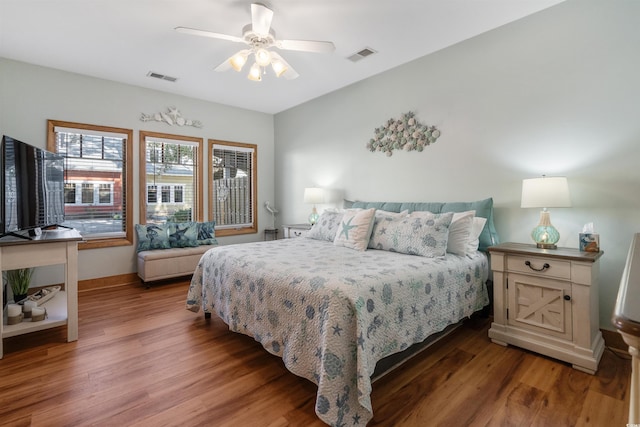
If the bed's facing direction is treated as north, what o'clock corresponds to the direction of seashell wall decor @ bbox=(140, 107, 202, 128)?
The seashell wall decor is roughly at 3 o'clock from the bed.

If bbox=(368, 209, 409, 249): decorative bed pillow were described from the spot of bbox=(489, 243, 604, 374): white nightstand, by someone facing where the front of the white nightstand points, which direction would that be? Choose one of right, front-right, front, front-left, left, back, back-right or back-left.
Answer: front-right

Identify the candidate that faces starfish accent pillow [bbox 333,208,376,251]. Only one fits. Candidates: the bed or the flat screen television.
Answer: the flat screen television

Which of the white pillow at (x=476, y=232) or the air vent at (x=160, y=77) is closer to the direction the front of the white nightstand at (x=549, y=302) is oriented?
the air vent

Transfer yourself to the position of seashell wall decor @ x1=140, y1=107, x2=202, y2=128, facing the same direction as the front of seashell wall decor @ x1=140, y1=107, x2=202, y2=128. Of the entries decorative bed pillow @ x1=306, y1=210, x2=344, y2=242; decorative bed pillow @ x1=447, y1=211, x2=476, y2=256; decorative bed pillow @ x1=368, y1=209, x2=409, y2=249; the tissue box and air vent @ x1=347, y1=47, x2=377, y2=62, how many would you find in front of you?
5

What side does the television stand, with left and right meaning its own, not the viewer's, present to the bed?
front

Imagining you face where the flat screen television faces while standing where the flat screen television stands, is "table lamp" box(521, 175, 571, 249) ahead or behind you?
ahead

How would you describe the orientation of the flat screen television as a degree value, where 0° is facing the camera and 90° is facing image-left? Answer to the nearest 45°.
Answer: approximately 315°

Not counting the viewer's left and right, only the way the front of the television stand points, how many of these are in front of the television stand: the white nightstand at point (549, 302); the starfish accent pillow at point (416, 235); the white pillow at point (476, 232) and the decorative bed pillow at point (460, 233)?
4

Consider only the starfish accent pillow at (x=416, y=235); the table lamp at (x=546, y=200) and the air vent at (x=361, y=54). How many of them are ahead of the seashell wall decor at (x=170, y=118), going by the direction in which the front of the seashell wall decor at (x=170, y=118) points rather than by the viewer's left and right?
3

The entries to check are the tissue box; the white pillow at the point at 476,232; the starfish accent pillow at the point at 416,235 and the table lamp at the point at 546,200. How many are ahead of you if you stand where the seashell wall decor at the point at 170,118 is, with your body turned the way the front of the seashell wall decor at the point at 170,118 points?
4

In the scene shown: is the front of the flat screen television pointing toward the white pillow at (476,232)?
yes

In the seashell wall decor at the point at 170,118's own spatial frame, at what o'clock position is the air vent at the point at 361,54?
The air vent is roughly at 12 o'clock from the seashell wall decor.

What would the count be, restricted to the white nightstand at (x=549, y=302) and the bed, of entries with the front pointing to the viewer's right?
0
